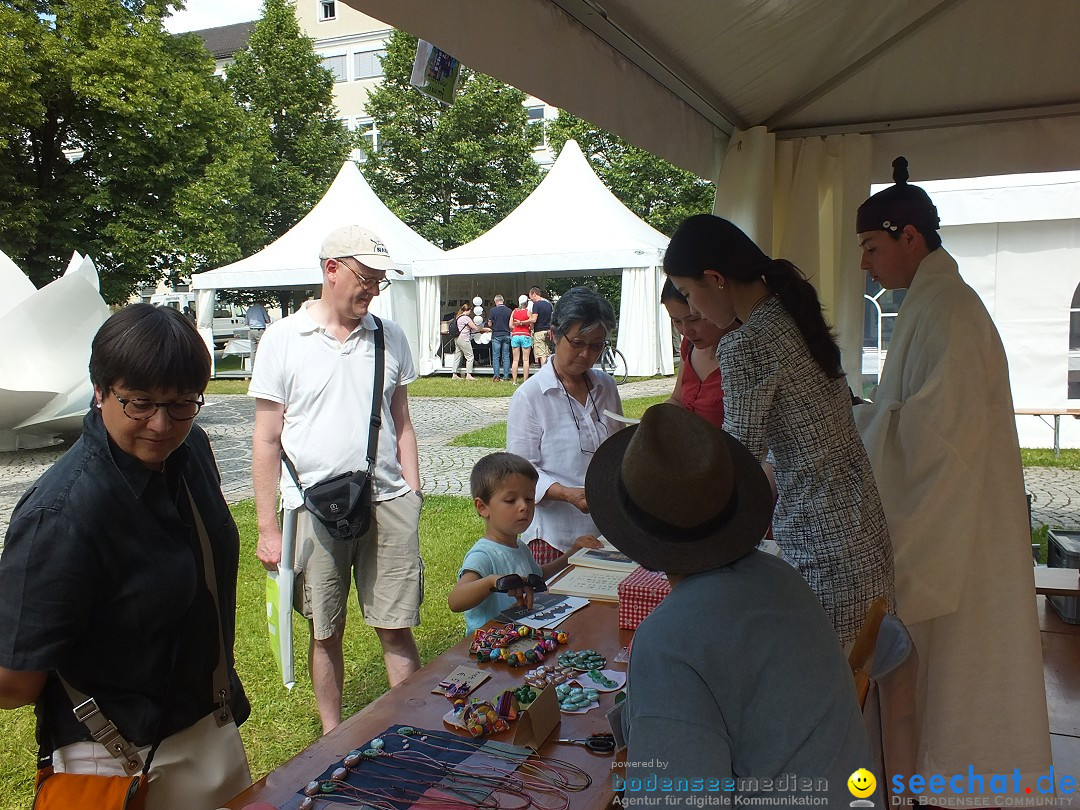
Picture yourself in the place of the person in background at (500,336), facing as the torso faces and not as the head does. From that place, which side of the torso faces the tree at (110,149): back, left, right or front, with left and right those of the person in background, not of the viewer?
left

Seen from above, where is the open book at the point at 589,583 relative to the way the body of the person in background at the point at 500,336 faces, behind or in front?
behind

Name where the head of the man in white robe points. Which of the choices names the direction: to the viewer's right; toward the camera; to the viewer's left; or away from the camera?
to the viewer's left

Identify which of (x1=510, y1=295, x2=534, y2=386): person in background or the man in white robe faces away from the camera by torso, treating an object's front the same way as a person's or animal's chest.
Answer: the person in background

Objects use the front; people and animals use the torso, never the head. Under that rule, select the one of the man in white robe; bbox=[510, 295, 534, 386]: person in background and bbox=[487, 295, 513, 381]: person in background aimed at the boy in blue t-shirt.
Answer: the man in white robe

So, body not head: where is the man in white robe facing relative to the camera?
to the viewer's left

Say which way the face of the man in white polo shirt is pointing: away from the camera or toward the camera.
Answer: toward the camera

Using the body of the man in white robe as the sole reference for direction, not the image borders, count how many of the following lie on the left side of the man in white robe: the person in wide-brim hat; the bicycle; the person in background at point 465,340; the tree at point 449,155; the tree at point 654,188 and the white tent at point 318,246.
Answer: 1

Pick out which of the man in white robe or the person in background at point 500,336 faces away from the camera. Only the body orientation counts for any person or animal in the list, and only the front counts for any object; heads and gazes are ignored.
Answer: the person in background

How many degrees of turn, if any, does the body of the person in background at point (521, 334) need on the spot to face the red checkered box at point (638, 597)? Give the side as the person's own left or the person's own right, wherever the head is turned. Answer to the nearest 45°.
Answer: approximately 180°

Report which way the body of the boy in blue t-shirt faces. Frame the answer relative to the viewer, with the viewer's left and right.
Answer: facing the viewer and to the right of the viewer

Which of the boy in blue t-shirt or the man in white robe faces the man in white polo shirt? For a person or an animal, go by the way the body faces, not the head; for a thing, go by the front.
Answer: the man in white robe

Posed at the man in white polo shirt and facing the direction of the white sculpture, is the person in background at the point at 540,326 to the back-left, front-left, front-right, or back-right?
front-right

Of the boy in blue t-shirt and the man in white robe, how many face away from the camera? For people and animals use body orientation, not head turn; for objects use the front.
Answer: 0

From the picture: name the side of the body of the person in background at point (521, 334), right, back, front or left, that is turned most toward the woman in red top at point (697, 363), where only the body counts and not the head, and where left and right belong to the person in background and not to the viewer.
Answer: back

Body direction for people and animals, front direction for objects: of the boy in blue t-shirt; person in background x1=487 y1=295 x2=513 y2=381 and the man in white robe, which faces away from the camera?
the person in background

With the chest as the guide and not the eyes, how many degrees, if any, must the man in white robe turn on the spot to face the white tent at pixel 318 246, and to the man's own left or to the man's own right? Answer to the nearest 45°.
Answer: approximately 45° to the man's own right

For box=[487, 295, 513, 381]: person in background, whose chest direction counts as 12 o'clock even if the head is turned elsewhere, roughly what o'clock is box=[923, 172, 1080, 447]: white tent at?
The white tent is roughly at 5 o'clock from the person in background.

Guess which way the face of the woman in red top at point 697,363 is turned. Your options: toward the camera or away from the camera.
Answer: toward the camera

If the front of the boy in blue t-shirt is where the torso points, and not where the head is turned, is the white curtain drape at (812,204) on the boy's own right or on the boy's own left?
on the boy's own left

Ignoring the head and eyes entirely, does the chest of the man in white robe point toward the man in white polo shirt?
yes
